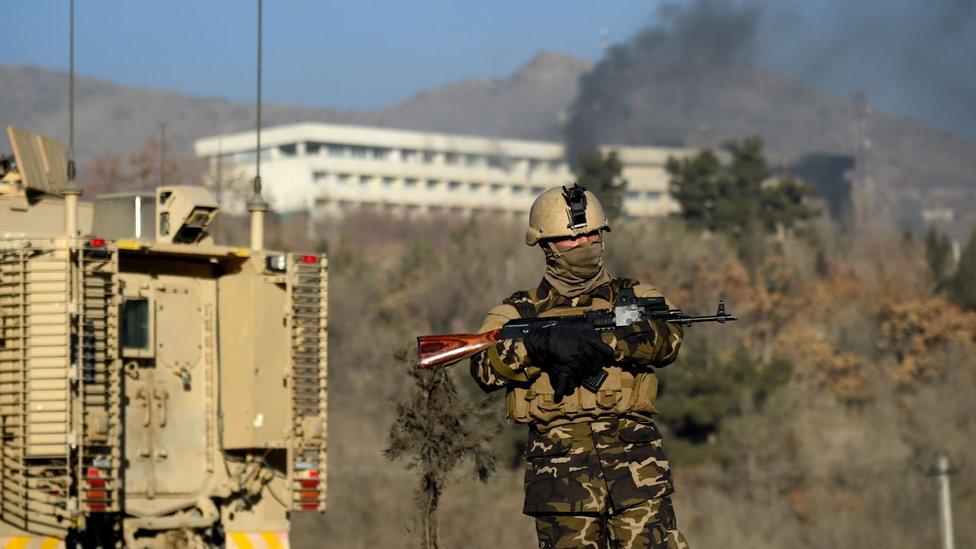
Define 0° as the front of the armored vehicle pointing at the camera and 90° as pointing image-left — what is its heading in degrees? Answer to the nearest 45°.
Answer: approximately 135°

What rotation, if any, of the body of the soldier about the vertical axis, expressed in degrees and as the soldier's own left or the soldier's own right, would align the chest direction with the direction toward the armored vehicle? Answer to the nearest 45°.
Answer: approximately 135° to the soldier's own right

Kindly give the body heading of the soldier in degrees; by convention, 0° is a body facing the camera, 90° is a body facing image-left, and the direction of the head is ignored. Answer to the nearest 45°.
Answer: approximately 0°

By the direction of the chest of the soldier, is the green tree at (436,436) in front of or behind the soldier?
behind

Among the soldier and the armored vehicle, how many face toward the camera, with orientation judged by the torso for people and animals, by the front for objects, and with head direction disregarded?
1
